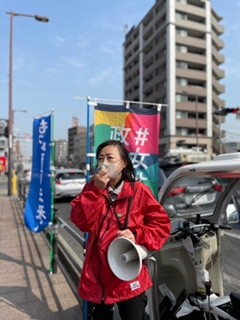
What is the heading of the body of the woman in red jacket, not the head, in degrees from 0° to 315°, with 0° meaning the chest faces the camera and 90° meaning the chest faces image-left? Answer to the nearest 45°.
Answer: approximately 45°

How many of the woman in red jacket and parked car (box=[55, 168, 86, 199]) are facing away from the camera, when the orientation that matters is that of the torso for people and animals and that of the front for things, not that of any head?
1

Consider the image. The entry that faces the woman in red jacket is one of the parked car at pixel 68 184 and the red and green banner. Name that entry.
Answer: the red and green banner

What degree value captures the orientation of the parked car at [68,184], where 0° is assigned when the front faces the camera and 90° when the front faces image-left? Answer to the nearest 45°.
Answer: approximately 180°

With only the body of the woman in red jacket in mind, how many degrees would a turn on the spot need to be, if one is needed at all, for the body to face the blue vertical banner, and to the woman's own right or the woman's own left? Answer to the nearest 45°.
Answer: approximately 135° to the woman's own right

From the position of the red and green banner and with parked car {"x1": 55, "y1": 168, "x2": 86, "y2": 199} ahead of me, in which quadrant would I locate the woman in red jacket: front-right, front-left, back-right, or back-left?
back-left

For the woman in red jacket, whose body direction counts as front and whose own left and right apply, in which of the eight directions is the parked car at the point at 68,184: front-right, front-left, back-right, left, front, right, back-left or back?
back-right

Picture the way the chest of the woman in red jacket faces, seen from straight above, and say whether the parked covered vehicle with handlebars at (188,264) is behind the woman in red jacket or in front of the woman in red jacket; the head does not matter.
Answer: behind

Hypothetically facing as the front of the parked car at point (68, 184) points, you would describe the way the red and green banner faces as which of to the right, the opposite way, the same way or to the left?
the opposite way
